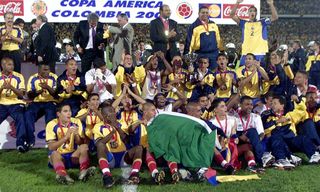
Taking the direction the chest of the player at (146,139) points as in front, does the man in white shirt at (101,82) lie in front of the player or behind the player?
behind

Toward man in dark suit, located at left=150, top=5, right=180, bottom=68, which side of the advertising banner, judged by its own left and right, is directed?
front

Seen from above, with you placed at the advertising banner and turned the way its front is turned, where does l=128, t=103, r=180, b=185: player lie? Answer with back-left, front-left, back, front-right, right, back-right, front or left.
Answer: front

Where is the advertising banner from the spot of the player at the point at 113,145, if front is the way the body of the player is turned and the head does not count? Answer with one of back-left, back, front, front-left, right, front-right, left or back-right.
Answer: back

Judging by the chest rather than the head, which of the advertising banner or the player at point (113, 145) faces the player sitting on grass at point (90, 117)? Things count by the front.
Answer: the advertising banner

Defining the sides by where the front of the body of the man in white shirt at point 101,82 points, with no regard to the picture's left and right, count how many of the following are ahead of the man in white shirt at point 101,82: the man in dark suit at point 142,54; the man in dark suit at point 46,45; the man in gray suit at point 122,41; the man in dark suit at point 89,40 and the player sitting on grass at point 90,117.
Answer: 1

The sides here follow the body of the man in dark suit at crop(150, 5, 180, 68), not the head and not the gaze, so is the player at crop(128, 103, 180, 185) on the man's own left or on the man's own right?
on the man's own right

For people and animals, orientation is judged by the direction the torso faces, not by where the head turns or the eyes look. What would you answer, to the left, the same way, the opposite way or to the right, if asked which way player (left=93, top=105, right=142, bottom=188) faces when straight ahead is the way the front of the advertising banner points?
the same way

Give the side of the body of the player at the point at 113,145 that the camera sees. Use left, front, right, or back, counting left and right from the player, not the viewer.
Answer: front

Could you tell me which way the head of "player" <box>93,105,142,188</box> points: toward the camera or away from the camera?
toward the camera

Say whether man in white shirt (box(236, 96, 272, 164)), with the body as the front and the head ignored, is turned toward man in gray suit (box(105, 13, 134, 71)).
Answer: no

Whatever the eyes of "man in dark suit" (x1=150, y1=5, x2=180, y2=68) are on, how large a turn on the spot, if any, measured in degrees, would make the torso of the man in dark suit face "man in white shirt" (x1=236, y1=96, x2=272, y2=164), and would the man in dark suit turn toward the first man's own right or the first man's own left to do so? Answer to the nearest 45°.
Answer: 0° — they already face them

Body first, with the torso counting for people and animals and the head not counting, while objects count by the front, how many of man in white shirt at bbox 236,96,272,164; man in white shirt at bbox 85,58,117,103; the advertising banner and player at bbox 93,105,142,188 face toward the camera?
4

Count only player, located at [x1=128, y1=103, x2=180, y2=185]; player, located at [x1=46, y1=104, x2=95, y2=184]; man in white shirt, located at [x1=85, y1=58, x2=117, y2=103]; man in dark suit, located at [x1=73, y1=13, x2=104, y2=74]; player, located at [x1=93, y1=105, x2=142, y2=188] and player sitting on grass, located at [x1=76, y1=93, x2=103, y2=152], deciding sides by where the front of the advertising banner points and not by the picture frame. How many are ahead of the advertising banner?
6

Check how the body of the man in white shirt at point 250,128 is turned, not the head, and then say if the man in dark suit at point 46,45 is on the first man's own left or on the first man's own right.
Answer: on the first man's own right

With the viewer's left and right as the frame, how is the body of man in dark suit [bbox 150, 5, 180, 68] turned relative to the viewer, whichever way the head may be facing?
facing the viewer and to the right of the viewer

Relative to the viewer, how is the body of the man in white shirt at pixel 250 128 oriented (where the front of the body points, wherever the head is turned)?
toward the camera

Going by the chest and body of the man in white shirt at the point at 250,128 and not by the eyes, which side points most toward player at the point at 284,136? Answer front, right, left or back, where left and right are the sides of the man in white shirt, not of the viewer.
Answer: left

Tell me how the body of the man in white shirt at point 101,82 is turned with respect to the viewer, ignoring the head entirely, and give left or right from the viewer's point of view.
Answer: facing the viewer
